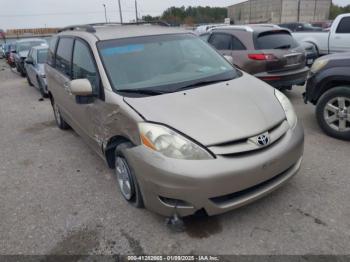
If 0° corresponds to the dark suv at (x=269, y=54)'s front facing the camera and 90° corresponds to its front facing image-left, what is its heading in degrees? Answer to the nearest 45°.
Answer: approximately 135°

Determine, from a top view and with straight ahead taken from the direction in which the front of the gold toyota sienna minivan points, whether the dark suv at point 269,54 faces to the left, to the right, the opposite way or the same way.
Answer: the opposite way

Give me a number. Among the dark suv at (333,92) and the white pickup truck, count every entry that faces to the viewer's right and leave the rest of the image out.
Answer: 1

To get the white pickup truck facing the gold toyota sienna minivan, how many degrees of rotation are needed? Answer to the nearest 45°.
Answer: approximately 90° to its right

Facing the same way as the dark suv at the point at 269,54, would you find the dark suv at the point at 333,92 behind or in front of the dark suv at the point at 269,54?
behind

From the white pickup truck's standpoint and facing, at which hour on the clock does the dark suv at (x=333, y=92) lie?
The dark suv is roughly at 3 o'clock from the white pickup truck.

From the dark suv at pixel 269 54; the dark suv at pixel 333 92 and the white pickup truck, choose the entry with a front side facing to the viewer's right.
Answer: the white pickup truck

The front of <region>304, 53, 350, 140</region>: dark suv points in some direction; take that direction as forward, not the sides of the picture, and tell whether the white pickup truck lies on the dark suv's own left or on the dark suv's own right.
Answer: on the dark suv's own right

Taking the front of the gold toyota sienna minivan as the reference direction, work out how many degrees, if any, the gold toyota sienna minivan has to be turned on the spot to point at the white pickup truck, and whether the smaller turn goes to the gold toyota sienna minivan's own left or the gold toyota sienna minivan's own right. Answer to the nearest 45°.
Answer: approximately 90° to the gold toyota sienna minivan's own left

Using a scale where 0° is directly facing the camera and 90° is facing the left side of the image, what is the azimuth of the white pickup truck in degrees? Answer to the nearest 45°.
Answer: approximately 270°

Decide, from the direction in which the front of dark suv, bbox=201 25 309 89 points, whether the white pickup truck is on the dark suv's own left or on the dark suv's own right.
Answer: on the dark suv's own right

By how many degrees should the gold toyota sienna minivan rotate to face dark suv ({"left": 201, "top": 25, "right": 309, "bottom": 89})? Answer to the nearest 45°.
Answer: approximately 90° to its left

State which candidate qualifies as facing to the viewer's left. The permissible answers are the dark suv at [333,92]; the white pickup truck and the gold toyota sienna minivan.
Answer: the dark suv
